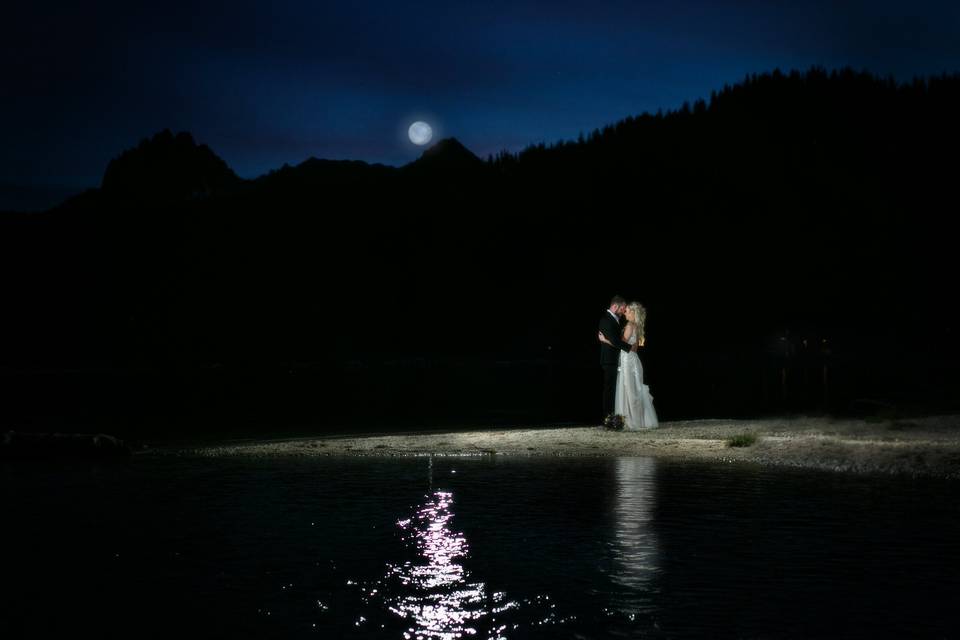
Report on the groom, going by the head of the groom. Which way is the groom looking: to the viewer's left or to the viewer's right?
to the viewer's right

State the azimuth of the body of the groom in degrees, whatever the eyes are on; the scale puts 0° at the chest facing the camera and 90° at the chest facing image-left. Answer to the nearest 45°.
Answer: approximately 270°

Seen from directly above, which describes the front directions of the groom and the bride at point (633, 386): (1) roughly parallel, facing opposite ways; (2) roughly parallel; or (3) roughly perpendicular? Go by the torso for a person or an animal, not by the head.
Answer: roughly parallel, facing opposite ways

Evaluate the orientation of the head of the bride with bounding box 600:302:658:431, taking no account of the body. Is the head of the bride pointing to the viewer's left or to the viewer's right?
to the viewer's left

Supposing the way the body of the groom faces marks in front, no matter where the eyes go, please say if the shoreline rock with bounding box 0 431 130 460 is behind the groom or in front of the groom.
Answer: behind

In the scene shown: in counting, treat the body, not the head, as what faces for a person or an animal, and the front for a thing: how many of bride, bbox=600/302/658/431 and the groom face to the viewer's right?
1

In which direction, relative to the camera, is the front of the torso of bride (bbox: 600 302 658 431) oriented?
to the viewer's left
